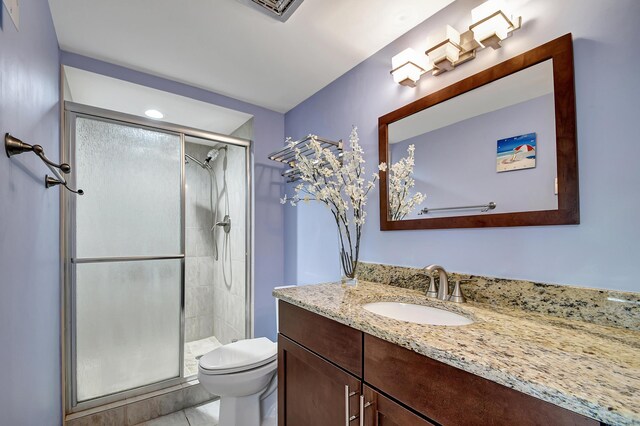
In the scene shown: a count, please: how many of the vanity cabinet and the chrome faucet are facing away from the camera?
0

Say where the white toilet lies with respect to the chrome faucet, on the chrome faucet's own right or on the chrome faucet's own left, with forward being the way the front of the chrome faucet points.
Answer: on the chrome faucet's own right

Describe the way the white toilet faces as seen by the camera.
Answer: facing the viewer and to the left of the viewer

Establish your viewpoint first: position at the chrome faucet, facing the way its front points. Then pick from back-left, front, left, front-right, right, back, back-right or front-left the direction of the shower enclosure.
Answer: front-right

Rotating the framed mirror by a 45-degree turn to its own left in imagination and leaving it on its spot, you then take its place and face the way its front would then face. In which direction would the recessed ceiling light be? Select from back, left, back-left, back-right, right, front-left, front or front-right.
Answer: right

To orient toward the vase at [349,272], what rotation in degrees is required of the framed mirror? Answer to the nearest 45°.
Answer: approximately 45° to its right

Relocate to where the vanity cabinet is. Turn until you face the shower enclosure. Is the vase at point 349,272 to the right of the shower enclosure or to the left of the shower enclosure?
right

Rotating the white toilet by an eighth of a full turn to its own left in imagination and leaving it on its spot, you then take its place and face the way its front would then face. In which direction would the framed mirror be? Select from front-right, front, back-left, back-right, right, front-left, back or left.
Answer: front-left
